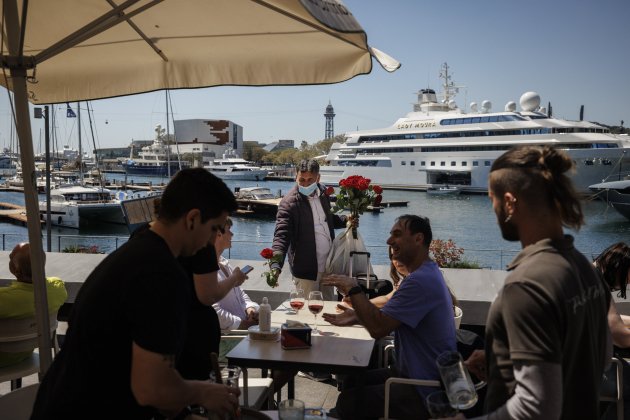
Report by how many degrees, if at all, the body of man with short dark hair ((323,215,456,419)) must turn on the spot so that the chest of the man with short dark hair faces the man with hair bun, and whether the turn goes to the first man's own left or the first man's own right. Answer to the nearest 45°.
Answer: approximately 90° to the first man's own left

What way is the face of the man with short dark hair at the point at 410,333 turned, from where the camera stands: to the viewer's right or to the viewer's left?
to the viewer's left

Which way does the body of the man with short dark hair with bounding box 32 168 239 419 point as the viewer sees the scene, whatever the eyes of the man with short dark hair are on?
to the viewer's right

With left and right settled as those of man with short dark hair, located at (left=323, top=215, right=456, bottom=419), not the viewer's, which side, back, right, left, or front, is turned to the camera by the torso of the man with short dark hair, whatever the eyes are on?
left

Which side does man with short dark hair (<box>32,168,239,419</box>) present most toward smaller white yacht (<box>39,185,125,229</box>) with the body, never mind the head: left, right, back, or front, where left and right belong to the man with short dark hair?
left

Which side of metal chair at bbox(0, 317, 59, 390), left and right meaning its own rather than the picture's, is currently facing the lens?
back

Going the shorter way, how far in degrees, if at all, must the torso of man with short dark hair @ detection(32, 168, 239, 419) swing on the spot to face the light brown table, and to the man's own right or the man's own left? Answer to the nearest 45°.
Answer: approximately 45° to the man's own left

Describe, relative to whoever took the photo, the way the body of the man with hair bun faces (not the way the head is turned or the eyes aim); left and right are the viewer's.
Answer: facing away from the viewer and to the left of the viewer

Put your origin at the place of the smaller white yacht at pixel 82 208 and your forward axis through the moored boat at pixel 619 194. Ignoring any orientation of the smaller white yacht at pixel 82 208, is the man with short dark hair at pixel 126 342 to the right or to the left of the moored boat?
right
